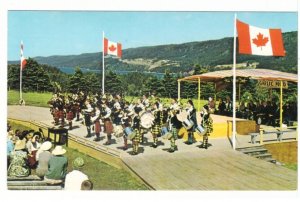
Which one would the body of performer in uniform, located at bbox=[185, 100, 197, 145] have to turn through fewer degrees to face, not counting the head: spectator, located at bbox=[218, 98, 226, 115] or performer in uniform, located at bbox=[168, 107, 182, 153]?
the performer in uniform

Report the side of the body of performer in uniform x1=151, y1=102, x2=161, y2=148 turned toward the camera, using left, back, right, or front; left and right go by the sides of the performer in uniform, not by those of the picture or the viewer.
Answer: left

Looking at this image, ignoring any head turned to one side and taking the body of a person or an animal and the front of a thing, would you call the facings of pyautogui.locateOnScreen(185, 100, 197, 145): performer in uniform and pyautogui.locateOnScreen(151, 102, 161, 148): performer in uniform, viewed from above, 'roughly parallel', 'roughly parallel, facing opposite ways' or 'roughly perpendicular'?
roughly parallel

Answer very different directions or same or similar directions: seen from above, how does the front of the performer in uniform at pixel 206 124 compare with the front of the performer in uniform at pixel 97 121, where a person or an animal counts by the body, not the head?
same or similar directions

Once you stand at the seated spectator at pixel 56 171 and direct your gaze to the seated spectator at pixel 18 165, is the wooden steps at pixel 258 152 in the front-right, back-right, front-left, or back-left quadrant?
back-right

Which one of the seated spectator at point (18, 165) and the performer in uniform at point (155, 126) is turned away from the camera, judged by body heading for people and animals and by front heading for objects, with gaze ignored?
the seated spectator

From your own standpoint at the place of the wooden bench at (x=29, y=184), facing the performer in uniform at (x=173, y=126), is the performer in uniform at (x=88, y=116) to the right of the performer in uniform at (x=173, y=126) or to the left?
left

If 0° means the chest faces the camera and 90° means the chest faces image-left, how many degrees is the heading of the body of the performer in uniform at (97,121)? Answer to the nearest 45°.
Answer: approximately 90°

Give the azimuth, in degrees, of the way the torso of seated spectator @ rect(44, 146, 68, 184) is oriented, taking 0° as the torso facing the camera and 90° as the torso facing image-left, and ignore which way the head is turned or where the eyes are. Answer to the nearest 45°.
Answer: approximately 180°

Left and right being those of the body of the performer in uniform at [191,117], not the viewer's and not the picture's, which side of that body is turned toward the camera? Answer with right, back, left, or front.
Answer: left

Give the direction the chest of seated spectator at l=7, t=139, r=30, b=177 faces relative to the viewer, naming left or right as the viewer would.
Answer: facing away from the viewer

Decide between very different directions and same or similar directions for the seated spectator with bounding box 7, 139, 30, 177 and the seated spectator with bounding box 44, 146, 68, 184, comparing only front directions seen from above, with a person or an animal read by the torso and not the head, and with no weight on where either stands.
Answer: same or similar directions
